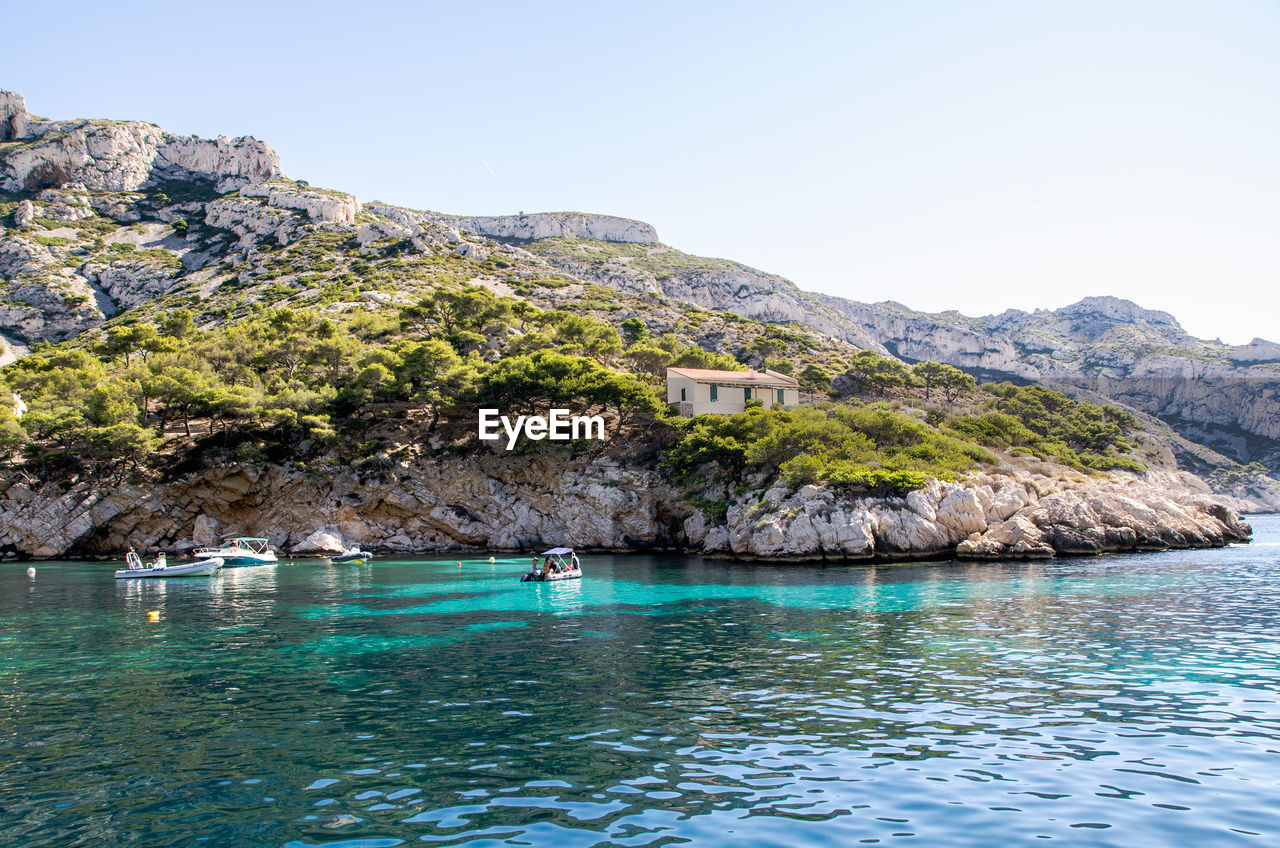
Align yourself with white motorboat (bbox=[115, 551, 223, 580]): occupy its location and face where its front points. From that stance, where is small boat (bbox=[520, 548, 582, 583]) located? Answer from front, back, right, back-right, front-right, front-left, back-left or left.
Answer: front-right

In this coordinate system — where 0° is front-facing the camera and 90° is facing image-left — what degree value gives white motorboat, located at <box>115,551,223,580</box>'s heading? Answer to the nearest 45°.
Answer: approximately 270°
